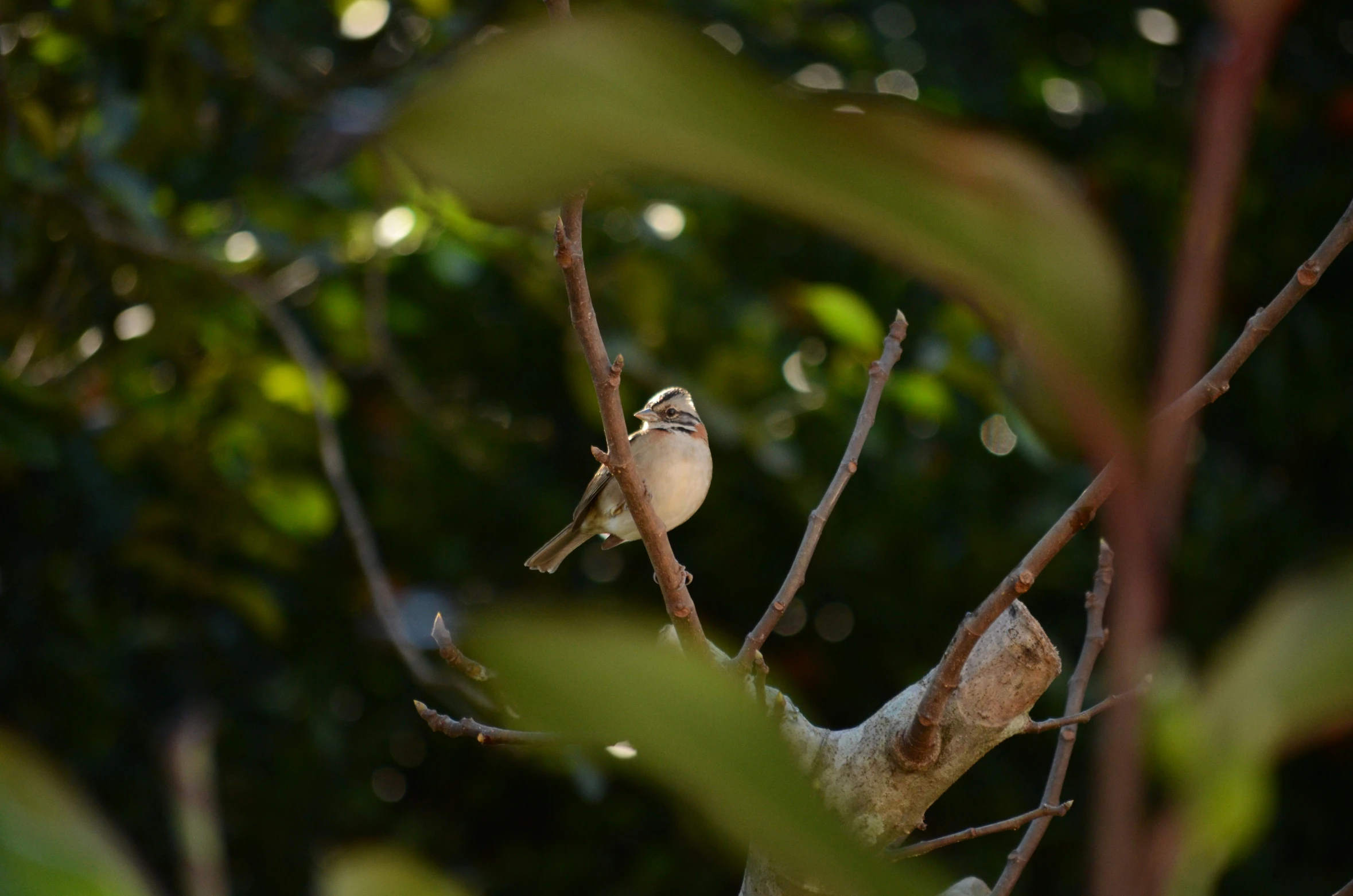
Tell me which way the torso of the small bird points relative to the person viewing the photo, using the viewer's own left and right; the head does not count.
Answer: facing the viewer and to the right of the viewer

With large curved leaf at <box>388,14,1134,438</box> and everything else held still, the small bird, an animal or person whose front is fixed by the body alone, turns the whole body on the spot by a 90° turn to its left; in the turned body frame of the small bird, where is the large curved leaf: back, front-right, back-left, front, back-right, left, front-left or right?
back-right

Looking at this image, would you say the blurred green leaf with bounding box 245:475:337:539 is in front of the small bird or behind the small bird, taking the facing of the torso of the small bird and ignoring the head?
behind

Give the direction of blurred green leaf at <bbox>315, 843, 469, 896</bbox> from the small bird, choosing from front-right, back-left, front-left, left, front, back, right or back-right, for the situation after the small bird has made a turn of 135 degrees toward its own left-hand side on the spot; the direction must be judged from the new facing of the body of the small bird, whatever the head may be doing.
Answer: back

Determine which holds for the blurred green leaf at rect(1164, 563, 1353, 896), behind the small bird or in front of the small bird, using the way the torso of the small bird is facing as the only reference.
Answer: in front

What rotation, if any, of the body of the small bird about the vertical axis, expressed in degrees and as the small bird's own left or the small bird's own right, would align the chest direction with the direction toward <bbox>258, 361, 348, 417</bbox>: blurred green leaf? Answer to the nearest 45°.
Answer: approximately 135° to the small bird's own right

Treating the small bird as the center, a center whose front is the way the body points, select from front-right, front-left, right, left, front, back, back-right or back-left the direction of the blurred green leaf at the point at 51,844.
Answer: front-right
